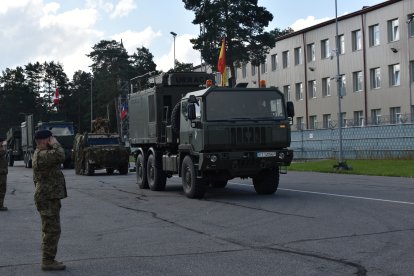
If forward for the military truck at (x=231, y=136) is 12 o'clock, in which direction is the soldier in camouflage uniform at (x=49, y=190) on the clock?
The soldier in camouflage uniform is roughly at 2 o'clock from the military truck.

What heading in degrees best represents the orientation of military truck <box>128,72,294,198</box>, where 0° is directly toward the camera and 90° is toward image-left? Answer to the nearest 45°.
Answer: approximately 315°

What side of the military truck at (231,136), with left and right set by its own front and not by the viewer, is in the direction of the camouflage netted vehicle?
back

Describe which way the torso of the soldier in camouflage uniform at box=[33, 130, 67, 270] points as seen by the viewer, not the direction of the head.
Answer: to the viewer's right

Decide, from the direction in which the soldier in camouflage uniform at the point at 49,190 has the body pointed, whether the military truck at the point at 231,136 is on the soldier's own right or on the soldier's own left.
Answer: on the soldier's own left

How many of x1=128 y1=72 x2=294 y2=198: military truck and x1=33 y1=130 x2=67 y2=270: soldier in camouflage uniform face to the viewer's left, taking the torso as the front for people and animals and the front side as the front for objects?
0

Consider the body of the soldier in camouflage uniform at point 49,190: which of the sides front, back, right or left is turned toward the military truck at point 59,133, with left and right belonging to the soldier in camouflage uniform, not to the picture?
left

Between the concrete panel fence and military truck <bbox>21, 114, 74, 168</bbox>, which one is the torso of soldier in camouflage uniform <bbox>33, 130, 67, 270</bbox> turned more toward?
the concrete panel fence

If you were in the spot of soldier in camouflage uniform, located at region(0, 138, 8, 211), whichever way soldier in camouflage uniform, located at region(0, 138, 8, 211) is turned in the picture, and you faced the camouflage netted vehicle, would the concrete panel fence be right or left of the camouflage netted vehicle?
right
